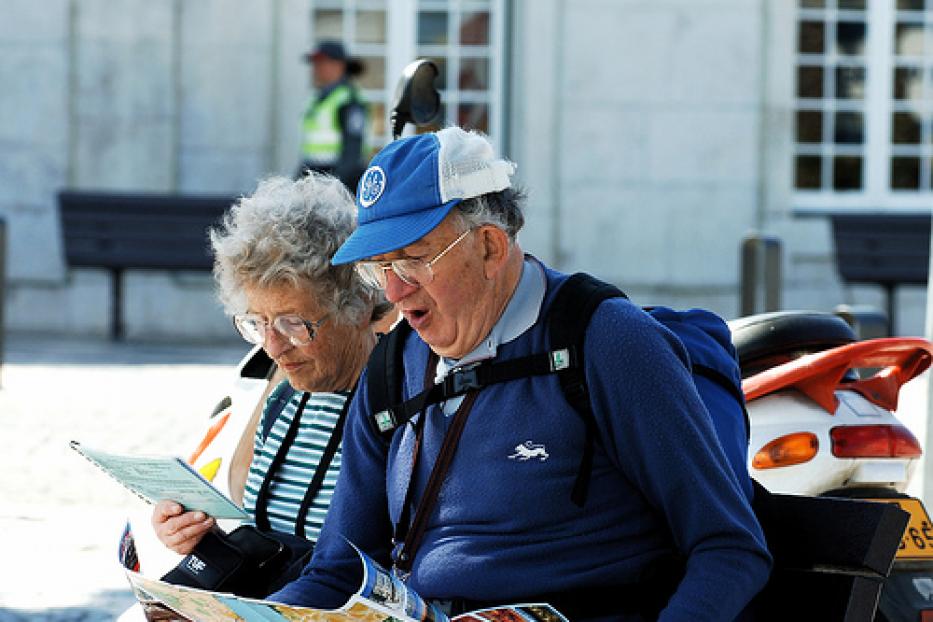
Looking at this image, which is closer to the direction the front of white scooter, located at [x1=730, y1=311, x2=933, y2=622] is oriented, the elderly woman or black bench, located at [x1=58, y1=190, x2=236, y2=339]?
the black bench

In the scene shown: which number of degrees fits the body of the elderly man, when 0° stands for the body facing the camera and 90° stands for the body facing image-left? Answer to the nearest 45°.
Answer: approximately 45°

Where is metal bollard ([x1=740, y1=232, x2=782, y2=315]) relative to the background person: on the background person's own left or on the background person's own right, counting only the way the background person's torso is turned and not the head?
on the background person's own left

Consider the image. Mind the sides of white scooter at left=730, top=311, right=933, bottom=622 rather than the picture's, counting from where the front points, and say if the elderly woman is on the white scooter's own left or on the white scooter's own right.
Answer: on the white scooter's own left

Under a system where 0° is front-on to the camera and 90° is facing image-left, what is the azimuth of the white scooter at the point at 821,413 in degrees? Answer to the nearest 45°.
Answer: approximately 135°

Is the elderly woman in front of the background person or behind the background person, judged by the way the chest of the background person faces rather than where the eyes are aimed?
in front

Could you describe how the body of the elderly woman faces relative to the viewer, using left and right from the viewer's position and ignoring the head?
facing the viewer and to the left of the viewer

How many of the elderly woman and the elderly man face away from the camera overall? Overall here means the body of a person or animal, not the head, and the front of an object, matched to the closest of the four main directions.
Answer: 0

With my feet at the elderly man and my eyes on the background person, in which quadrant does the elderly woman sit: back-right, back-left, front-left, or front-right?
front-left

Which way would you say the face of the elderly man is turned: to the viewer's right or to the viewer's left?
to the viewer's left

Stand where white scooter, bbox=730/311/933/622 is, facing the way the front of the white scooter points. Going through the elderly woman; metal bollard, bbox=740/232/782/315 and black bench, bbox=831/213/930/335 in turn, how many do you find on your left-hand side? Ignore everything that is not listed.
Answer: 1

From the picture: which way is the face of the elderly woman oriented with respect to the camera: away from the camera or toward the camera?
toward the camera
